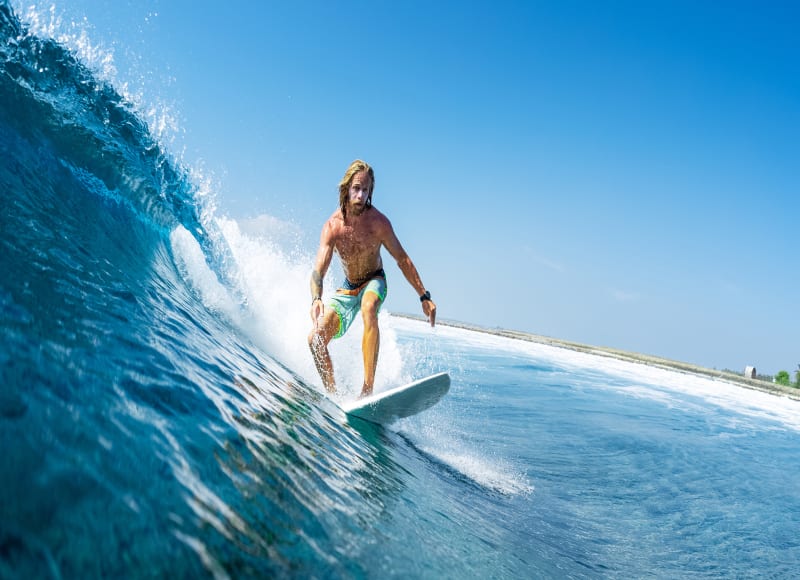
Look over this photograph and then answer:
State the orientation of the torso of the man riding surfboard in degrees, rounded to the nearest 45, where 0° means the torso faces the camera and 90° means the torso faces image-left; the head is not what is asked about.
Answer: approximately 0°
